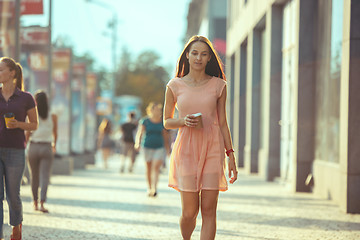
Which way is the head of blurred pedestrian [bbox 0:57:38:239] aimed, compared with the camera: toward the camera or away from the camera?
toward the camera

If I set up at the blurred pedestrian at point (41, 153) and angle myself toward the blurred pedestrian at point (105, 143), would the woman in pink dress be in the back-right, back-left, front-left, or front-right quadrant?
back-right

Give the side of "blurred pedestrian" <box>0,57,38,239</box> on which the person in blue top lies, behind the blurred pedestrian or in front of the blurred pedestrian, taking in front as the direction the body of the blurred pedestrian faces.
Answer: behind

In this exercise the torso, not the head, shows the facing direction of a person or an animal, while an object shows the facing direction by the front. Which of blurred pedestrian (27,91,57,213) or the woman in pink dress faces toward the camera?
the woman in pink dress

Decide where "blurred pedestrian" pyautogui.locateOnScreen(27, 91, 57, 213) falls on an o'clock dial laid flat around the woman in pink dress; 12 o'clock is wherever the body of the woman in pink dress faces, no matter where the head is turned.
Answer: The blurred pedestrian is roughly at 5 o'clock from the woman in pink dress.

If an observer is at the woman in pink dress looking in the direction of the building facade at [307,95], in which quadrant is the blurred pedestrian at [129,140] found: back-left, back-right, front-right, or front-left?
front-left

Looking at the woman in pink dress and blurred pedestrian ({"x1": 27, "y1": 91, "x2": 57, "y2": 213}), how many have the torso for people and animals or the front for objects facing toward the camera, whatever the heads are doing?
1

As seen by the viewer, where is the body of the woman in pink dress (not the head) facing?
toward the camera

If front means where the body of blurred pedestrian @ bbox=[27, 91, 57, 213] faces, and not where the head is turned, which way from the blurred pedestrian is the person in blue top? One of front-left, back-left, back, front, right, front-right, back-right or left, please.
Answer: front-right

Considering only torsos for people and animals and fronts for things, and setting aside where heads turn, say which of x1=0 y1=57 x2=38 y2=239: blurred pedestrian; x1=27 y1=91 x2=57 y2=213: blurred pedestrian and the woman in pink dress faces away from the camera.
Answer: x1=27 y1=91 x2=57 y2=213: blurred pedestrian

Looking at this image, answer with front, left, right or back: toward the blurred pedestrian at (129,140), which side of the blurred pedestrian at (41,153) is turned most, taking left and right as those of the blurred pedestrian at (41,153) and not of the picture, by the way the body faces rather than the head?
front

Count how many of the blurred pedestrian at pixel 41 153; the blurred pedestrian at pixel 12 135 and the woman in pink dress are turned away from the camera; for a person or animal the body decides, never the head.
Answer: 1

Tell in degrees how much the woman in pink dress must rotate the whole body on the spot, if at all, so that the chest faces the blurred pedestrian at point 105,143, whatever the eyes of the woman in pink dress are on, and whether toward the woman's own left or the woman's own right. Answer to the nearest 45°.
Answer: approximately 180°

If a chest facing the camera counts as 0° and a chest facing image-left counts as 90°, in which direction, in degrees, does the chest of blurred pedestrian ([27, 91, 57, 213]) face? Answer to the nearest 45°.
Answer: approximately 180°

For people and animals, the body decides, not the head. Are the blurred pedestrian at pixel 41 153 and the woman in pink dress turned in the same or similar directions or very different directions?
very different directions
